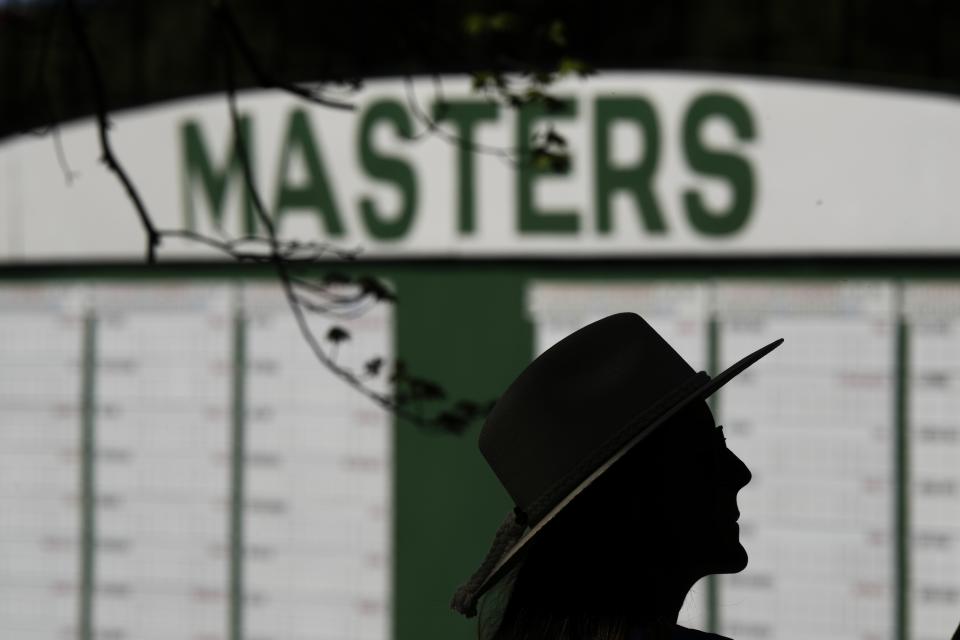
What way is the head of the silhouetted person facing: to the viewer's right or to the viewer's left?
to the viewer's right

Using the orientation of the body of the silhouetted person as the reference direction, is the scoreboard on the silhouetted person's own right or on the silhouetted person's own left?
on the silhouetted person's own left

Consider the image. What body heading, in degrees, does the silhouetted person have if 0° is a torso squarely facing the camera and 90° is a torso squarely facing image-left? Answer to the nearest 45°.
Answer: approximately 270°
